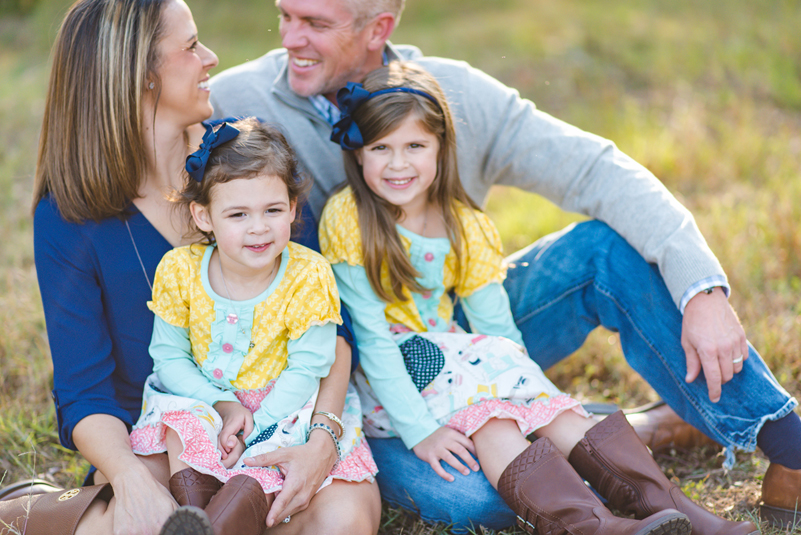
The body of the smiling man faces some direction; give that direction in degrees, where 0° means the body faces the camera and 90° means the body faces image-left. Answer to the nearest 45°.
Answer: approximately 0°

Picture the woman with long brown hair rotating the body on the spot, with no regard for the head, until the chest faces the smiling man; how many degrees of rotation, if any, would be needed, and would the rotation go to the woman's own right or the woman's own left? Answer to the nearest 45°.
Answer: approximately 45° to the woman's own left

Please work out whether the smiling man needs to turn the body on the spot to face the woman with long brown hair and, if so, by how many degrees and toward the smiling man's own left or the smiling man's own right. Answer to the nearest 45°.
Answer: approximately 45° to the smiling man's own right

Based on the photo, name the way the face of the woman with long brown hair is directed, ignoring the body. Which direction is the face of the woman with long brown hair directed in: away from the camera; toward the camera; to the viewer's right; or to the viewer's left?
to the viewer's right

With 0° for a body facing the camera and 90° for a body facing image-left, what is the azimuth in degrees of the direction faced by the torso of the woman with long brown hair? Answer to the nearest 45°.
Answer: approximately 315°
